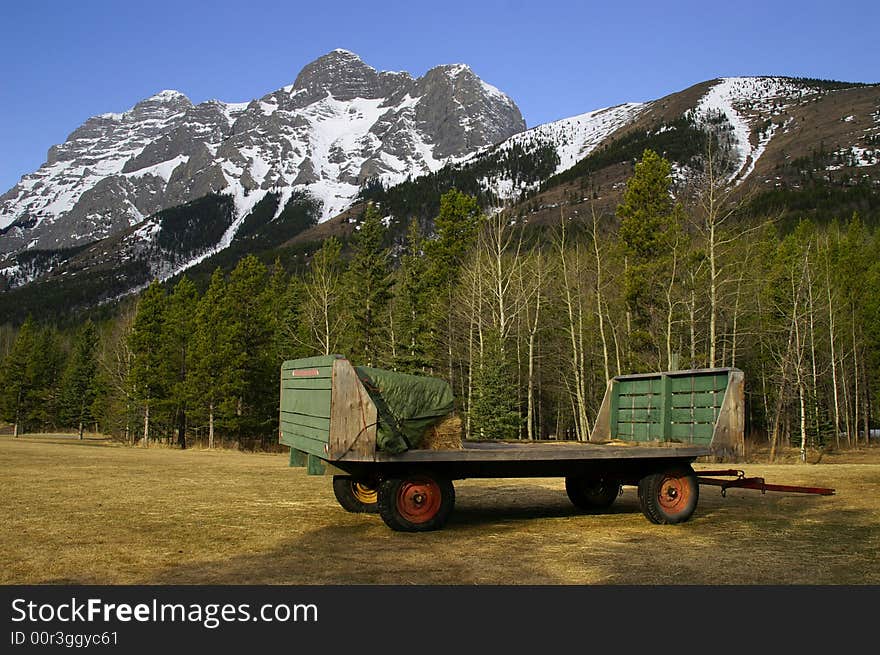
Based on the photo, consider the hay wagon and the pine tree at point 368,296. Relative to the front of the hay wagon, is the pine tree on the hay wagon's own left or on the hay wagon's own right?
on the hay wagon's own left

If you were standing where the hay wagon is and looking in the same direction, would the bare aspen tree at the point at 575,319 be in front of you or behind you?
in front

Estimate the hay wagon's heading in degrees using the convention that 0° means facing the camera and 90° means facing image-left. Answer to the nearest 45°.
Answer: approximately 225°

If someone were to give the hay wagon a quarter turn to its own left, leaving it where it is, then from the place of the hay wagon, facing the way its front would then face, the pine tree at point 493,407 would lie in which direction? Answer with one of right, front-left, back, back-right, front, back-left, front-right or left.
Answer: front-right

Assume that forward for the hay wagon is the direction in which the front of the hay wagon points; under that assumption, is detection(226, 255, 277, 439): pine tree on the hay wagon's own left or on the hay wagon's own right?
on the hay wagon's own left

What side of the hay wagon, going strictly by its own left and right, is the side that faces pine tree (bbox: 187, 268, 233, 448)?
left

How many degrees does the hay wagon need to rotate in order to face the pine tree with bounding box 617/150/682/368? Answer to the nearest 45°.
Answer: approximately 45° to its left
